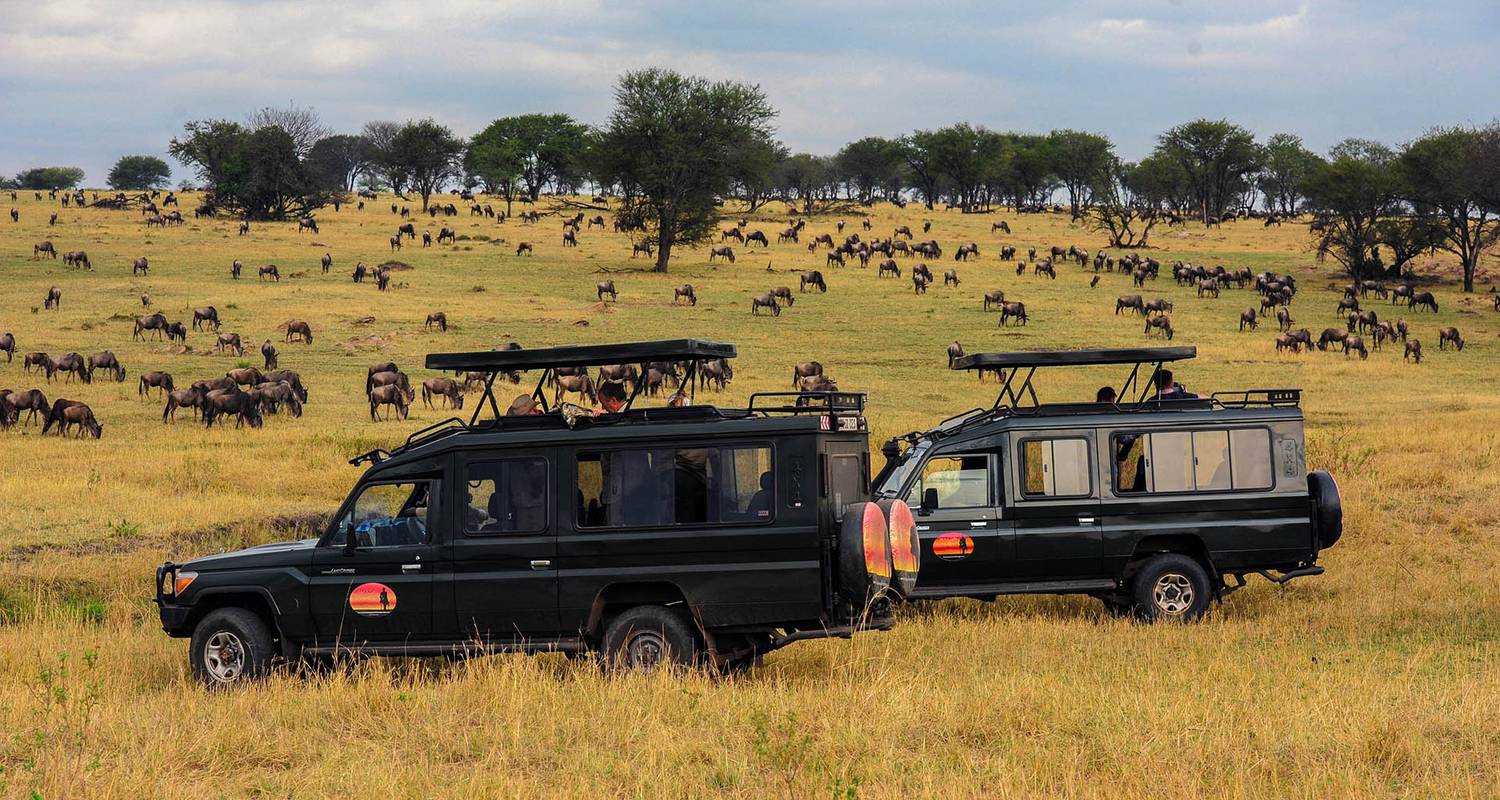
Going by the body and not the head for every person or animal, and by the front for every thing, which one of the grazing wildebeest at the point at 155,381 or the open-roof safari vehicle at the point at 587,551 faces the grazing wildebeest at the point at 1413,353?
the grazing wildebeest at the point at 155,381

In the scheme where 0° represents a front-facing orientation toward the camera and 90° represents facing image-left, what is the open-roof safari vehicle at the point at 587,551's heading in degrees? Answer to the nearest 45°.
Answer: approximately 90°

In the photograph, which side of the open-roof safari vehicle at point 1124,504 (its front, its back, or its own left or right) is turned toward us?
left

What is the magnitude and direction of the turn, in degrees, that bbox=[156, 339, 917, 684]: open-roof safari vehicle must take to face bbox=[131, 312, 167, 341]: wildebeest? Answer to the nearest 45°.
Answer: approximately 90° to its right

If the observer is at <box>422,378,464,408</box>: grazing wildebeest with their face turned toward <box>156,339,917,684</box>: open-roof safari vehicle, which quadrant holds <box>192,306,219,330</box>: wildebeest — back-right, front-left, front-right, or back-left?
back-right

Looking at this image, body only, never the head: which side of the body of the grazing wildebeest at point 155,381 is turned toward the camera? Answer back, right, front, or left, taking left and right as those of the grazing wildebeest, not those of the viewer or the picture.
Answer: right

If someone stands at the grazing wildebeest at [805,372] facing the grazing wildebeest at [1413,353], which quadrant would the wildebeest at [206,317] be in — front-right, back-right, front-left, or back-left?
back-left

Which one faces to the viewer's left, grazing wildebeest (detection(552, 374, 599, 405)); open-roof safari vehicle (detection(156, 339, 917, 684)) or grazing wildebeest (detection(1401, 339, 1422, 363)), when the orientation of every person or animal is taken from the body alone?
the open-roof safari vehicle
